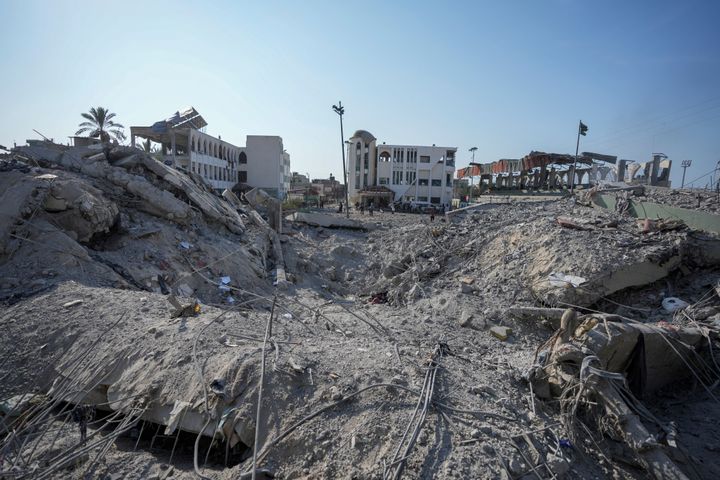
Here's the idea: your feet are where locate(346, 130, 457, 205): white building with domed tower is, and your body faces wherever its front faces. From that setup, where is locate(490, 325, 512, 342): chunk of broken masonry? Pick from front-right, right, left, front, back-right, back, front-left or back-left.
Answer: front

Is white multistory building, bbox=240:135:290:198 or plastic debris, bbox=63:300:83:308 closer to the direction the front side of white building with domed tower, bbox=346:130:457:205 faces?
the plastic debris

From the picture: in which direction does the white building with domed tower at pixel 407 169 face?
toward the camera

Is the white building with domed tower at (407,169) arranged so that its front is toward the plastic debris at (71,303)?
yes

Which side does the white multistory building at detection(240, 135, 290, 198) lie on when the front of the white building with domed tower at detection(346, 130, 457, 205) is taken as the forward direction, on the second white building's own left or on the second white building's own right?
on the second white building's own right

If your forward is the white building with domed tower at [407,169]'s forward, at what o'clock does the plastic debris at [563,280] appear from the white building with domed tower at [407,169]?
The plastic debris is roughly at 12 o'clock from the white building with domed tower.

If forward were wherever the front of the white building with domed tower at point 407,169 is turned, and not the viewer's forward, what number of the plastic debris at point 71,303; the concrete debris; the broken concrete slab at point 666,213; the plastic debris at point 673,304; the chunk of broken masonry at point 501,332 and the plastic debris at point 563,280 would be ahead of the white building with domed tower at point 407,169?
6

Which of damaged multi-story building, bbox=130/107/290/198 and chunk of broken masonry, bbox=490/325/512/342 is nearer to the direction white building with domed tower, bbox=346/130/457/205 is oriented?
the chunk of broken masonry

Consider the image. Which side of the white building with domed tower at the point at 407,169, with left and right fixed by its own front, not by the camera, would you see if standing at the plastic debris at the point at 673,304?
front

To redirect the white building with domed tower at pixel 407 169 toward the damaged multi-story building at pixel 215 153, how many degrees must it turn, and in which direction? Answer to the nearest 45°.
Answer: approximately 45° to its right

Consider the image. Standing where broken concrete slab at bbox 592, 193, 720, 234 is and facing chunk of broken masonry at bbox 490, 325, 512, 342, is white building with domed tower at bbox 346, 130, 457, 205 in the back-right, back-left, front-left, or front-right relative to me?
back-right
